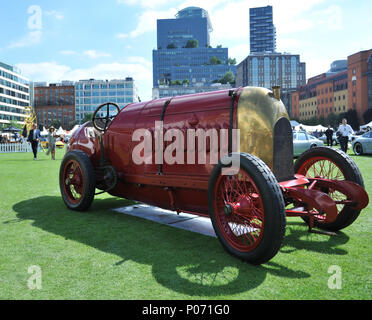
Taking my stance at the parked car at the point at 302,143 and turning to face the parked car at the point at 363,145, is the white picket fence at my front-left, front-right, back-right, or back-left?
back-left

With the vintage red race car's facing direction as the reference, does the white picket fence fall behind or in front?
behind

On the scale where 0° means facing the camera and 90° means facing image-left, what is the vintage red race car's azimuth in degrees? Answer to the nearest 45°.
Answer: approximately 315°

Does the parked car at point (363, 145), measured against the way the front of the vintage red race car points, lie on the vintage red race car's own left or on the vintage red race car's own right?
on the vintage red race car's own left
